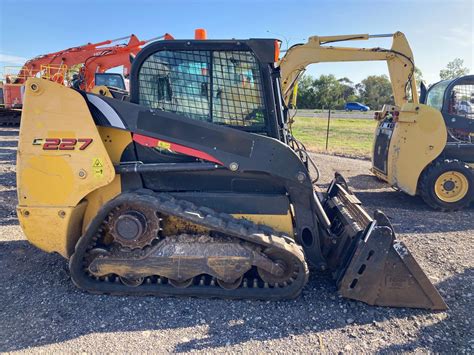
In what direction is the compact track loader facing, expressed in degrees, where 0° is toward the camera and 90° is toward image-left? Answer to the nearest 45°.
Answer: approximately 270°
